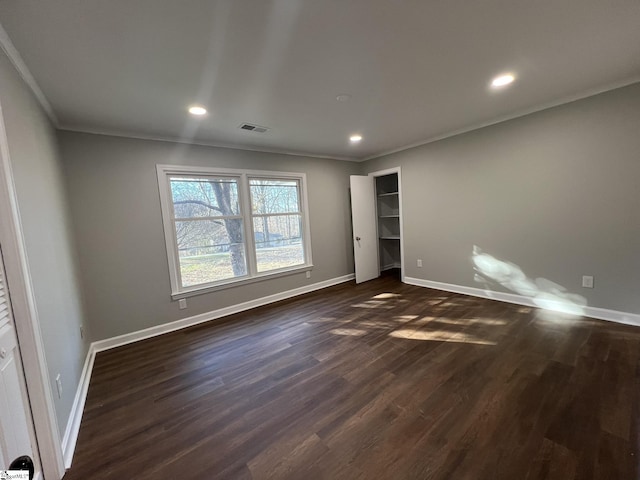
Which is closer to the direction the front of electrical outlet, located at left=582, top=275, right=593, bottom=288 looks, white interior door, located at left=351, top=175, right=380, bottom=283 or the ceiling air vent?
the ceiling air vent

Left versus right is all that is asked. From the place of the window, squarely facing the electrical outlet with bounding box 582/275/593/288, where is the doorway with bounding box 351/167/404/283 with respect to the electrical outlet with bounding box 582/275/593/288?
left

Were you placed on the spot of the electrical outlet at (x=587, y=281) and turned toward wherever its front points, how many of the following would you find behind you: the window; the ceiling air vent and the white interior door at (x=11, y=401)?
0

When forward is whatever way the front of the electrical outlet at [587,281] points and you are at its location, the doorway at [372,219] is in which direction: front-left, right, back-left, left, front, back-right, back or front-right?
right

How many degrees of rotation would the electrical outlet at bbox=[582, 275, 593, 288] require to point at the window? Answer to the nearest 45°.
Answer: approximately 45° to its right

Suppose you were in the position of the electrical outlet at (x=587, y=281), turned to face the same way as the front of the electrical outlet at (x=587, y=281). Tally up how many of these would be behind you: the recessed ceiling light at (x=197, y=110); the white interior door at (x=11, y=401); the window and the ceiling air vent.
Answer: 0

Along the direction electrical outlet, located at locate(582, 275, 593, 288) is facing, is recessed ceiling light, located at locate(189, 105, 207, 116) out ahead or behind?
ahead

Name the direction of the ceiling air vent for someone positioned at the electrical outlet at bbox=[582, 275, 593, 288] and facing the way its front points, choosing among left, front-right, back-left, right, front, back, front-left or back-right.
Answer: front-right

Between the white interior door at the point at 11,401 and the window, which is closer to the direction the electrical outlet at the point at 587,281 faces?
the white interior door

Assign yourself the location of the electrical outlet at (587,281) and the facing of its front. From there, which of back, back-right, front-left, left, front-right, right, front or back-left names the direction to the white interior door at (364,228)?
right

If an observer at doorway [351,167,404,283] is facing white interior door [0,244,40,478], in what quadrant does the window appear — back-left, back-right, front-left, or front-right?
front-right

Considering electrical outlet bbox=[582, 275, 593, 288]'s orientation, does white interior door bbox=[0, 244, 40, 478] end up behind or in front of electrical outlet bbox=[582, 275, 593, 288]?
in front

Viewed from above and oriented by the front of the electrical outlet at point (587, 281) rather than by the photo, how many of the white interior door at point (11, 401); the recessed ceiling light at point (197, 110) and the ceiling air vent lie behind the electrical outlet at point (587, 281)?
0

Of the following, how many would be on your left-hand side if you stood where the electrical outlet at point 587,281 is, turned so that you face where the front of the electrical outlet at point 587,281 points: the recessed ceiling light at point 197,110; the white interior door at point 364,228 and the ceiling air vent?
0

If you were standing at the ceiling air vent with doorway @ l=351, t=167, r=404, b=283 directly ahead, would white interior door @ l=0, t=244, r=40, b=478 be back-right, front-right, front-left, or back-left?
back-right
